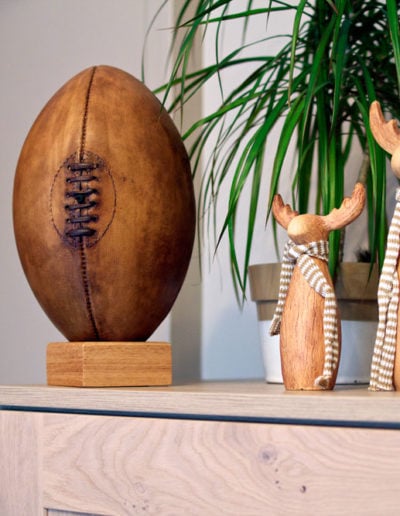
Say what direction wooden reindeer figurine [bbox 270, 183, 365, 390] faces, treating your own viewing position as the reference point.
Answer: facing the viewer and to the left of the viewer

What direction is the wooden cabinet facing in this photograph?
toward the camera
